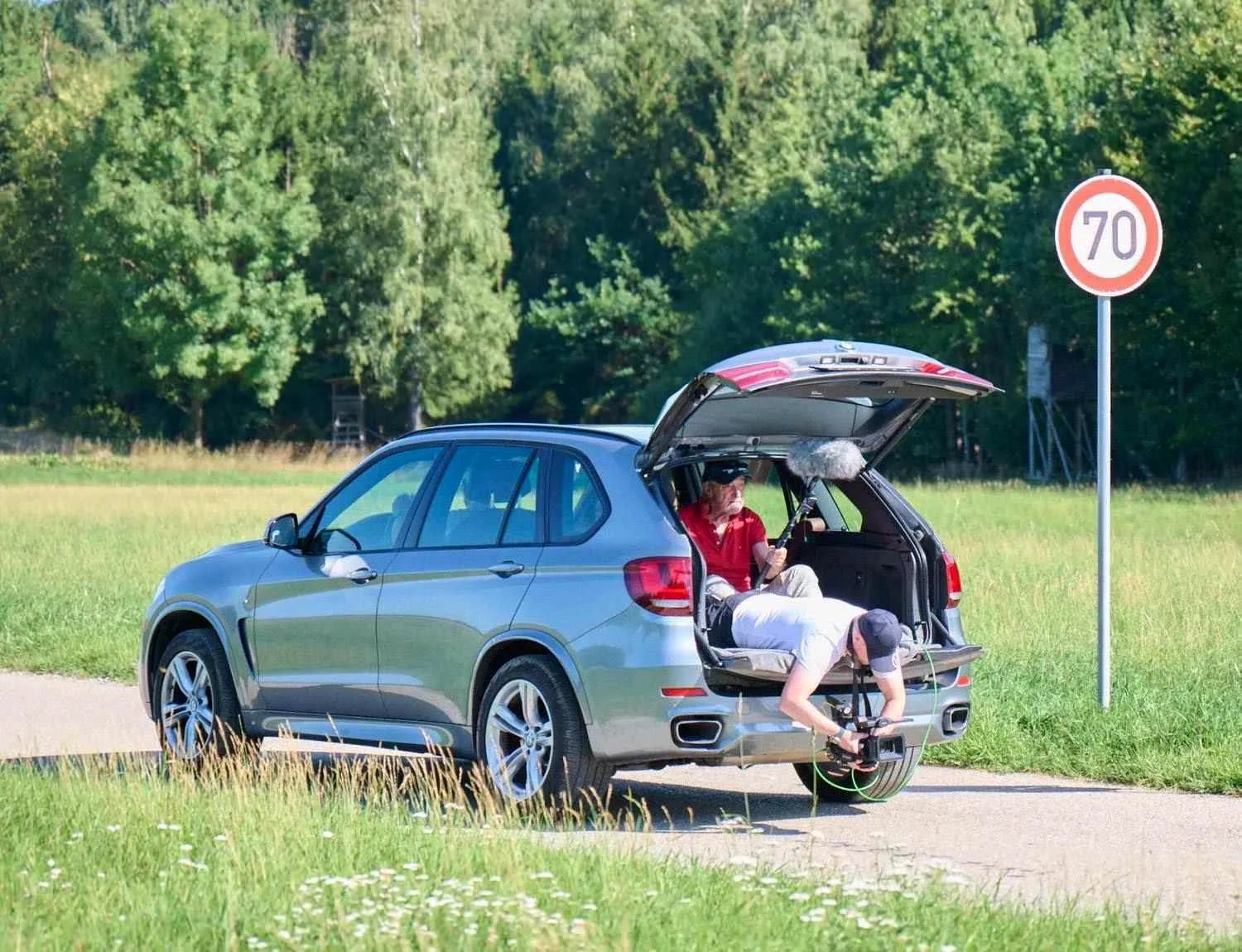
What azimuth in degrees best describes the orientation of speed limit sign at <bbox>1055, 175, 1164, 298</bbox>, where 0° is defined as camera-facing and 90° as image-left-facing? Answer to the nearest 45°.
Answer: approximately 0°

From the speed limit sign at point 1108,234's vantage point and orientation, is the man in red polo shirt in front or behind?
in front

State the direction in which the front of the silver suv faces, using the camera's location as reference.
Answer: facing away from the viewer and to the left of the viewer

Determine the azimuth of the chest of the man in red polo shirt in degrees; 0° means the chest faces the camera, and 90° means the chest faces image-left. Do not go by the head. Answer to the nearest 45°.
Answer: approximately 315°

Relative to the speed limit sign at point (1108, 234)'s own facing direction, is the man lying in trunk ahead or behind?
ahead

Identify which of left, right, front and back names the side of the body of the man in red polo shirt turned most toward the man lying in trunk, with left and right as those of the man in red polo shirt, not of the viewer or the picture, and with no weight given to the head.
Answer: front

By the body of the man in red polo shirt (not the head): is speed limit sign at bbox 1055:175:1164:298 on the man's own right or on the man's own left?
on the man's own left

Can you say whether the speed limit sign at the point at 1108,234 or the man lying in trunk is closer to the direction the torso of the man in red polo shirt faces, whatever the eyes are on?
the man lying in trunk
